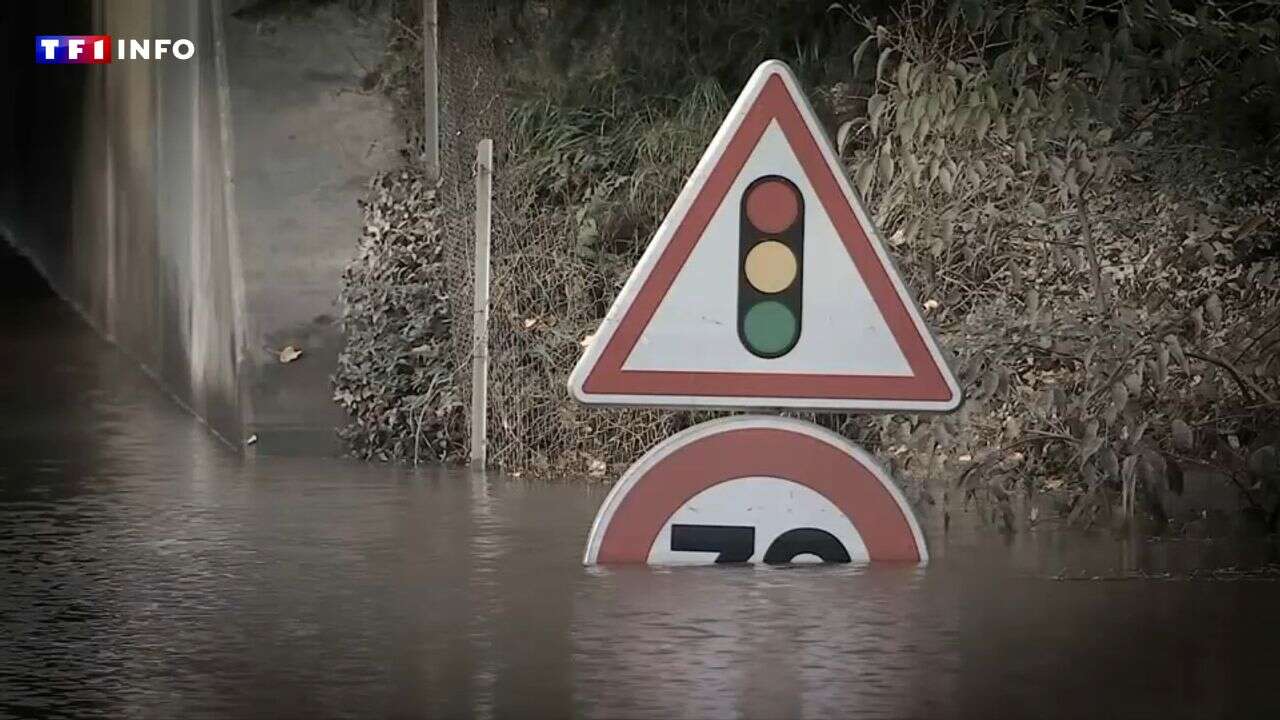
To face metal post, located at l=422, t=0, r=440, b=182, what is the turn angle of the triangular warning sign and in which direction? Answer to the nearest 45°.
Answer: approximately 180°

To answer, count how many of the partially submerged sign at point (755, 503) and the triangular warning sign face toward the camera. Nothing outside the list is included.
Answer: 2

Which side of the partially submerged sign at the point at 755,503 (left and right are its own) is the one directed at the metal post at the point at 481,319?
back

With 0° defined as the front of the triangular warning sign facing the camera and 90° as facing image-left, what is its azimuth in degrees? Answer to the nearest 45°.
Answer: approximately 0°

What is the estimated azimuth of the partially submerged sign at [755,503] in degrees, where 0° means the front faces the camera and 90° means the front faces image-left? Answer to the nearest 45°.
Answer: approximately 0°

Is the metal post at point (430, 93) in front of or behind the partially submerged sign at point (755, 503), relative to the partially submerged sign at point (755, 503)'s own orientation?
behind
